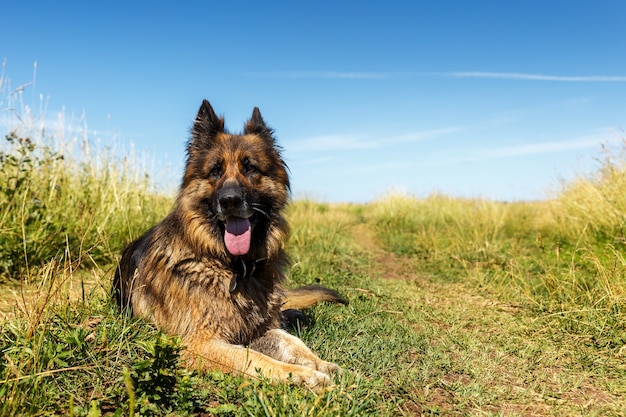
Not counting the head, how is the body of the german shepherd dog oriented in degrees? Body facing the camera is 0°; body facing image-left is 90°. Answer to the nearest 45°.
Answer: approximately 315°
